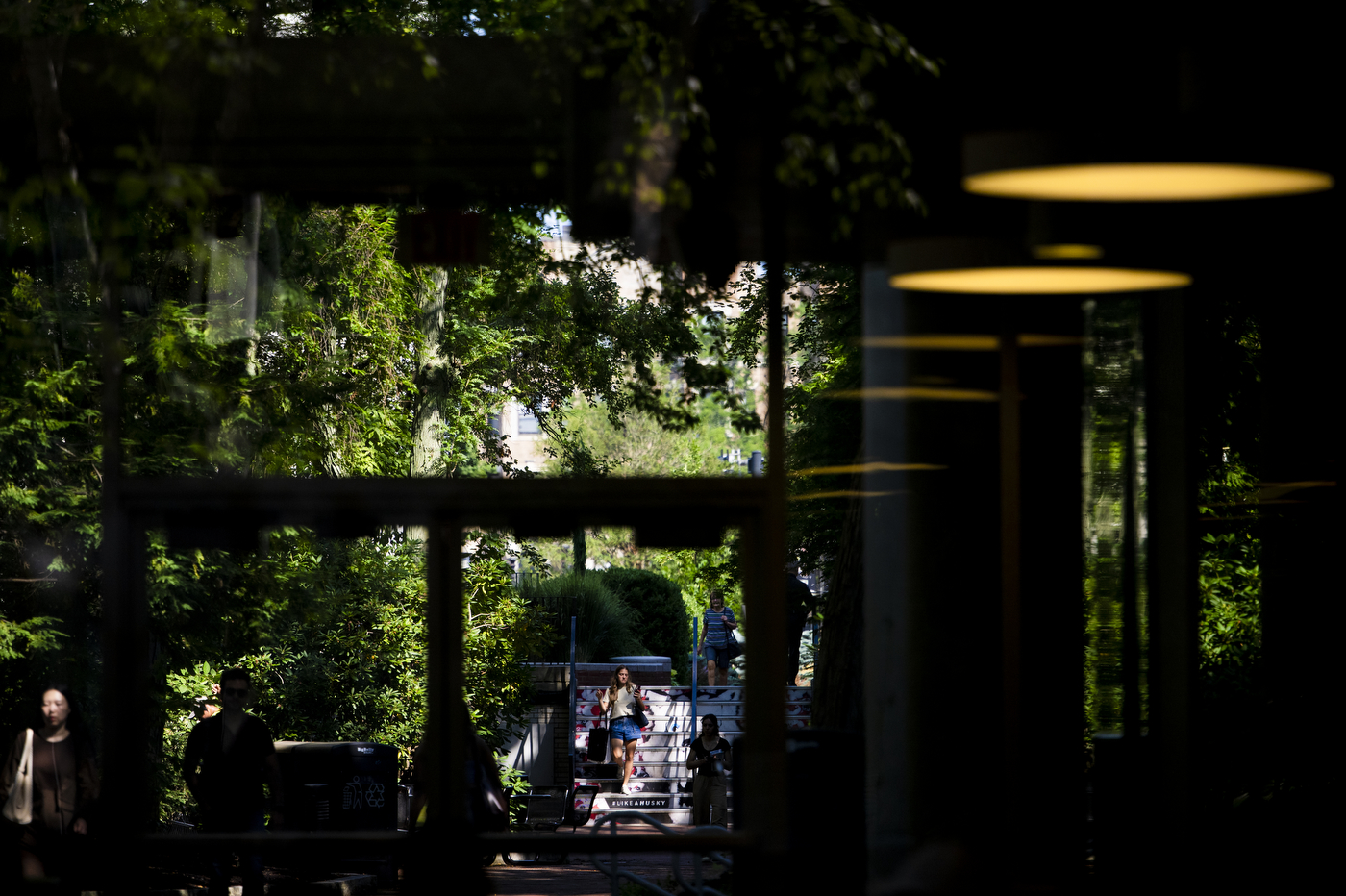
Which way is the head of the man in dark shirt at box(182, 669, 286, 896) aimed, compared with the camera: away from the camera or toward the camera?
toward the camera

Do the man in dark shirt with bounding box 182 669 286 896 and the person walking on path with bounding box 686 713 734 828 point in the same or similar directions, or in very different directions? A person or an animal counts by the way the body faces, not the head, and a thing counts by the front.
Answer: same or similar directions

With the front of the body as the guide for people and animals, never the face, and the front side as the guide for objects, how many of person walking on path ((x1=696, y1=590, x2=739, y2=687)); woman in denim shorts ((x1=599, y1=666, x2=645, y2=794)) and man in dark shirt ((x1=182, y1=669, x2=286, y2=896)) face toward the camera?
3

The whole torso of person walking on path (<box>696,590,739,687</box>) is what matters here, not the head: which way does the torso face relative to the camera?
toward the camera

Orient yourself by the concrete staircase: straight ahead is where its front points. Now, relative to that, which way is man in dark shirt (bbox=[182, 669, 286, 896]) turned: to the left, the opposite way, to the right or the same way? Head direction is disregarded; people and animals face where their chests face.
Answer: the same way

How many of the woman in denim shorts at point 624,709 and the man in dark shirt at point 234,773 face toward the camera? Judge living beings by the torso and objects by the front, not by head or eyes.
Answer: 2

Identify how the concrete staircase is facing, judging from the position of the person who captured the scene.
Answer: facing the viewer

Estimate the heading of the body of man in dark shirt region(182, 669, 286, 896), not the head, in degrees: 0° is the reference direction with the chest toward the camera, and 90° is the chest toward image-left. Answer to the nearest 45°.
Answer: approximately 0°

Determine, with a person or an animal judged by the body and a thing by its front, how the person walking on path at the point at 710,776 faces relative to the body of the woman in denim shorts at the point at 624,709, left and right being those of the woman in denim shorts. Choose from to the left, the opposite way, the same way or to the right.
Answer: the same way

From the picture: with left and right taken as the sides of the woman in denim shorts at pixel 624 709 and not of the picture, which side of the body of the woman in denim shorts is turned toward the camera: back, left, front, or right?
front

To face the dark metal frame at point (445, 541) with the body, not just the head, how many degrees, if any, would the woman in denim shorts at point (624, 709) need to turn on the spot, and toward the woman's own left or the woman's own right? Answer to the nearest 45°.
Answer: approximately 45° to the woman's own right

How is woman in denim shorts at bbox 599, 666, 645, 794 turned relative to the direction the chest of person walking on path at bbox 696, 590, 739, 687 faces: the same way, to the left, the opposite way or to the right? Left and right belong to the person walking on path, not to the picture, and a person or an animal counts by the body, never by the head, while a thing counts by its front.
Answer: the same way

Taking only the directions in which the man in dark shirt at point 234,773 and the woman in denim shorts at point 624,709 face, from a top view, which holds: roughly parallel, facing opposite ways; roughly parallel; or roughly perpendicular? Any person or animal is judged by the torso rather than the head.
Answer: roughly parallel

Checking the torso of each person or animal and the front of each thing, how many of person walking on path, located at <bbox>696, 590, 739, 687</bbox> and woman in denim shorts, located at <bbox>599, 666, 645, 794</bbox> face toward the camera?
2

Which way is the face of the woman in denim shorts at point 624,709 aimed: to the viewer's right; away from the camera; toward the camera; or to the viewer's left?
toward the camera

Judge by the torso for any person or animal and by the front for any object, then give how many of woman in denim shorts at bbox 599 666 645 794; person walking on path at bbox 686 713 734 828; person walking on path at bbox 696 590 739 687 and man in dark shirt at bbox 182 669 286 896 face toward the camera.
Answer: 4
